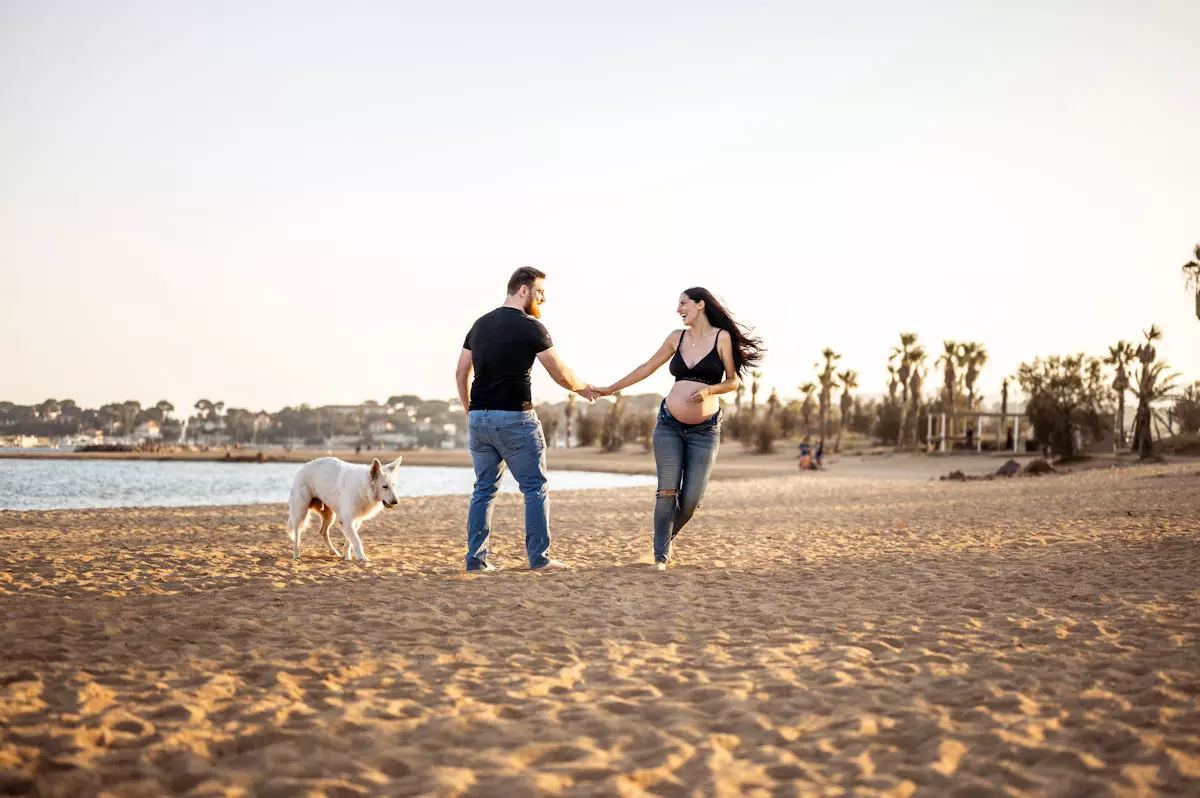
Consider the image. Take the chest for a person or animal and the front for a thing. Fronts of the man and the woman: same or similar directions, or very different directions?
very different directions

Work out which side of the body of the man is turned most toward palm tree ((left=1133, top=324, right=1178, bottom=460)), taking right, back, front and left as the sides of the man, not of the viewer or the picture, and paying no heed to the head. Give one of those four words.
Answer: front

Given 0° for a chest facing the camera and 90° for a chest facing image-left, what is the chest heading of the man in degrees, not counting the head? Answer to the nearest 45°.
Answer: approximately 225°

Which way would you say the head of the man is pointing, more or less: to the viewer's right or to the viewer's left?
to the viewer's right

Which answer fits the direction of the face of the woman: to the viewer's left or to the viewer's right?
to the viewer's left

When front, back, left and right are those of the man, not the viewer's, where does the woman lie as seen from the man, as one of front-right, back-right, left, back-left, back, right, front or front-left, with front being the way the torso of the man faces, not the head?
front-right

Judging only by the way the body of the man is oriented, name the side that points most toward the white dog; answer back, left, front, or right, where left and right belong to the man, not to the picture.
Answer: left

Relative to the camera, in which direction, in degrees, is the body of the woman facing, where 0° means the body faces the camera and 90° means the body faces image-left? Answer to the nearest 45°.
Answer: approximately 45°
